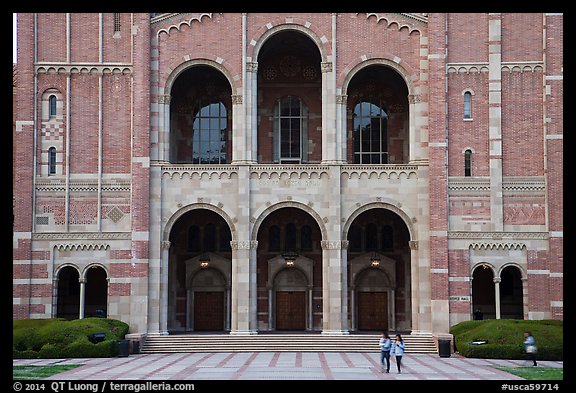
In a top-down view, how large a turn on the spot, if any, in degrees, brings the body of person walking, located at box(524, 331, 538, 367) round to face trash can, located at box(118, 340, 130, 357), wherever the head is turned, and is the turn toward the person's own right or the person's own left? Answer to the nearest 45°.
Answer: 0° — they already face it

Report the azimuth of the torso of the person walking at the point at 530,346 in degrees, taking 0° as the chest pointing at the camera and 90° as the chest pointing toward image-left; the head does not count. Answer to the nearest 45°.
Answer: approximately 90°

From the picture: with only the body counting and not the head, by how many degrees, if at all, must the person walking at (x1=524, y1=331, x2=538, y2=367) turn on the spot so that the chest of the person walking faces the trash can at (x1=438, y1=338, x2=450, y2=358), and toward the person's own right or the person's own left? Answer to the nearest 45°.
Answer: approximately 45° to the person's own right

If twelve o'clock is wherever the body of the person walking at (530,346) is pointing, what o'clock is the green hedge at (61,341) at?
The green hedge is roughly at 12 o'clock from the person walking.

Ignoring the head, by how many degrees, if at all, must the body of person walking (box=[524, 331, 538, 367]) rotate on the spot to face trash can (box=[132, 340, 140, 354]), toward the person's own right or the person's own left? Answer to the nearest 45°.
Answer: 0° — they already face it
